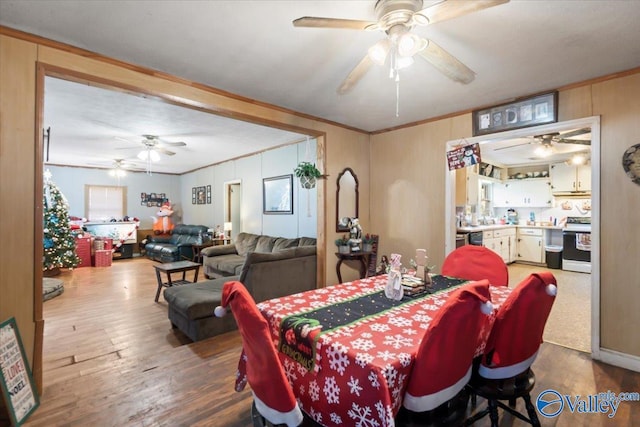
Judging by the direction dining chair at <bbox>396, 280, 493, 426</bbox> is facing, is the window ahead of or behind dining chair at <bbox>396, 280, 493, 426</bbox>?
ahead

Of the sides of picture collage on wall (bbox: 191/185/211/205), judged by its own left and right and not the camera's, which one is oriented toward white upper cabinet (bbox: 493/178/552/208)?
left

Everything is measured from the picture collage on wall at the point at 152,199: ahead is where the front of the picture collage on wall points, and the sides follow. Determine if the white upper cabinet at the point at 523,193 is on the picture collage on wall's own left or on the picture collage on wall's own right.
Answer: on the picture collage on wall's own left

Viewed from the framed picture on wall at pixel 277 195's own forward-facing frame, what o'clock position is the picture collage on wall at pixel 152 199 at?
The picture collage on wall is roughly at 3 o'clock from the framed picture on wall.

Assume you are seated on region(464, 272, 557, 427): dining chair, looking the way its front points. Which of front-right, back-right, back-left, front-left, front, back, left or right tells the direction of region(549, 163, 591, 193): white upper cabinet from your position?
front-right

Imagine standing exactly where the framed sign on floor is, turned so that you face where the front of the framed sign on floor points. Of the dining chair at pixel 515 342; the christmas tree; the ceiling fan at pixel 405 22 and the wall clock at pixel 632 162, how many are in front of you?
3

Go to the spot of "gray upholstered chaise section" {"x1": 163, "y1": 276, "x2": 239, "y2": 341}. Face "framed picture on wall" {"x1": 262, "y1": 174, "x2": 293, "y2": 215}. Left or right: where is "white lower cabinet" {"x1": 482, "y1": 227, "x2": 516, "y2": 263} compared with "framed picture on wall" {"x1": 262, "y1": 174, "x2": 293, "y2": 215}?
right

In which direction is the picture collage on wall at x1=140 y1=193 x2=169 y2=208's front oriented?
toward the camera

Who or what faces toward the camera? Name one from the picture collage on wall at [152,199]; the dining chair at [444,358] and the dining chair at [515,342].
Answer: the picture collage on wall

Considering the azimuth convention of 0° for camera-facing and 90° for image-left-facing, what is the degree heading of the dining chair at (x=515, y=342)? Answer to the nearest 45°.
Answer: approximately 135°

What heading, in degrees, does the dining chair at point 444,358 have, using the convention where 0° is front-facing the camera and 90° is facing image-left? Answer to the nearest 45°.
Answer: approximately 135°

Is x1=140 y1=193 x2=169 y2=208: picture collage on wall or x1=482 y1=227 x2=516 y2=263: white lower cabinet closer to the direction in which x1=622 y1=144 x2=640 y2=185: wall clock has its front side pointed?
the picture collage on wall

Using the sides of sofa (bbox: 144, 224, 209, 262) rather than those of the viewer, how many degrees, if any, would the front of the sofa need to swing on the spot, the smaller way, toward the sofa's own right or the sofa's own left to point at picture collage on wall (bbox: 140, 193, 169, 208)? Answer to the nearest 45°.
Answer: approximately 135° to the sofa's own right
